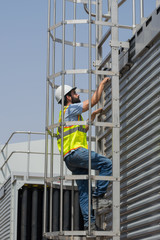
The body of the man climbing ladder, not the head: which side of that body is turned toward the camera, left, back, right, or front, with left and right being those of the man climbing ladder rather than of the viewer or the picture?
right

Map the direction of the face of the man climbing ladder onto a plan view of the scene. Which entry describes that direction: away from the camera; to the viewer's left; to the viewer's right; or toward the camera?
to the viewer's right
